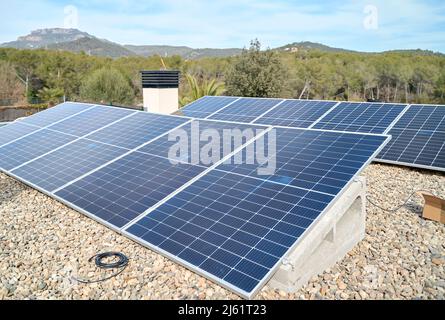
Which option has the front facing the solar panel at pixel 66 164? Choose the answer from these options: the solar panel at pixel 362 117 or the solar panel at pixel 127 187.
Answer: the solar panel at pixel 362 117

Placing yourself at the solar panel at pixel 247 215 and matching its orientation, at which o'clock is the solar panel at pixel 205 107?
the solar panel at pixel 205 107 is roughly at 4 o'clock from the solar panel at pixel 247 215.

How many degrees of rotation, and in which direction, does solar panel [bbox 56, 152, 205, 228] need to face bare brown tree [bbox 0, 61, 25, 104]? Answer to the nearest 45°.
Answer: approximately 135° to its right

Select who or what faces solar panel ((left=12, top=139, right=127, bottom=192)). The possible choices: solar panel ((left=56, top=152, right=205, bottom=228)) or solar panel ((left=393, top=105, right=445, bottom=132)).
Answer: solar panel ((left=393, top=105, right=445, bottom=132))

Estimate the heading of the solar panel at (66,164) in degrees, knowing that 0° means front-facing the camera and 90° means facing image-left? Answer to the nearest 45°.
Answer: approximately 45°

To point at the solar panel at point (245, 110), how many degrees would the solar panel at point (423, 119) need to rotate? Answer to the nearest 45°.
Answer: approximately 45° to its right

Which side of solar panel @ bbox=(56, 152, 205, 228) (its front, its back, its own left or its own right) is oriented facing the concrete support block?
left

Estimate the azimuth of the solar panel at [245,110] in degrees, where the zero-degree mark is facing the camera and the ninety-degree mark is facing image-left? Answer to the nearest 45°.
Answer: approximately 45°

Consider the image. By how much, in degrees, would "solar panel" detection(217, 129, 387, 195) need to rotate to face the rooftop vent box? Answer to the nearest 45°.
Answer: approximately 90° to its right

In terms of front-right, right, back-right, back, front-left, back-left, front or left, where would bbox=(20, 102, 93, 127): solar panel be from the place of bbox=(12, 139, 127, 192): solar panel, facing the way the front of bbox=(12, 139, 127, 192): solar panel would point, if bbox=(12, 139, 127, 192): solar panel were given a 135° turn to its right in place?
front
